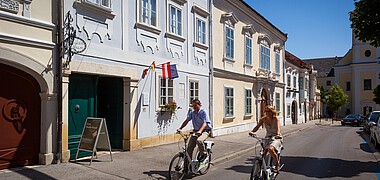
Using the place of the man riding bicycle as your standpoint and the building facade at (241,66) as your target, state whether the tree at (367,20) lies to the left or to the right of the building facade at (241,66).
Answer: right

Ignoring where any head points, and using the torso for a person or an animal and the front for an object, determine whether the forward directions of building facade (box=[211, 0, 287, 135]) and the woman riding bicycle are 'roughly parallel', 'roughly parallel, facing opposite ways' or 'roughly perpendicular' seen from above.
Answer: roughly perpendicular

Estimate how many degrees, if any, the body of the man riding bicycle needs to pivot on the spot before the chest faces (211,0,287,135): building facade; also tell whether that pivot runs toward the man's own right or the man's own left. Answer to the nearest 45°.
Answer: approximately 135° to the man's own right

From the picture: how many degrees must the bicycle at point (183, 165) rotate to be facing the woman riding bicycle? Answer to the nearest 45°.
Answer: approximately 135° to its left

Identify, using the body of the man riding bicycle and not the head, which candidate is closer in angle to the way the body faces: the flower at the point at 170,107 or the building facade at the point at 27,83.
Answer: the building facade

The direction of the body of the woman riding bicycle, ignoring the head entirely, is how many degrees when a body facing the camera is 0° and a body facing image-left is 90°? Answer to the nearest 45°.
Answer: approximately 45°

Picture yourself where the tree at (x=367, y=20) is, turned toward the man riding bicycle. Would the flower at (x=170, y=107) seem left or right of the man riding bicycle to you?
right

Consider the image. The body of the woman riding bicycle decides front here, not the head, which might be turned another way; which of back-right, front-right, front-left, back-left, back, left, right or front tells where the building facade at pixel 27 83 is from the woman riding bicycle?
front-right

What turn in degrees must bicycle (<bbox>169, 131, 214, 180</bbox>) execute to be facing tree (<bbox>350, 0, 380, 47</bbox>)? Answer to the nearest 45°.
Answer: approximately 180°

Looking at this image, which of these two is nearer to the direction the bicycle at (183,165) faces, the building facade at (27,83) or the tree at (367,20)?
the building facade

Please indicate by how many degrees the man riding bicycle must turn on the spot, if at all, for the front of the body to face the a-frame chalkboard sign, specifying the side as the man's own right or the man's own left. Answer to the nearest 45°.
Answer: approximately 45° to the man's own right

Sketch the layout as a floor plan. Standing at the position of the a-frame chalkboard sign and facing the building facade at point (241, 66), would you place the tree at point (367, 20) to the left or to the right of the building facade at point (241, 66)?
right
